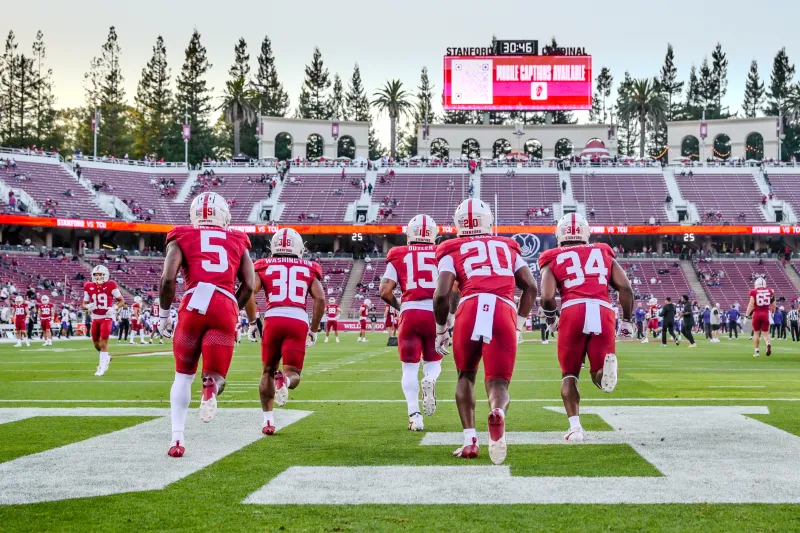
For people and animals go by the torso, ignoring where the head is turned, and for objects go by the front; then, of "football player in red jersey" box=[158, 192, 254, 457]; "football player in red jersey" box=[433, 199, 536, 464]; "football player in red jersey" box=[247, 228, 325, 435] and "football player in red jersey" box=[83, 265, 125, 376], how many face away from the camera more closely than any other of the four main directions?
3

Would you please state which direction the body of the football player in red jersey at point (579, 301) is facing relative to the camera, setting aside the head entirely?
away from the camera

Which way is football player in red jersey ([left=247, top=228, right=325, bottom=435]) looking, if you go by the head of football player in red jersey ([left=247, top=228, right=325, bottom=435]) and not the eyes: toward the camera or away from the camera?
away from the camera

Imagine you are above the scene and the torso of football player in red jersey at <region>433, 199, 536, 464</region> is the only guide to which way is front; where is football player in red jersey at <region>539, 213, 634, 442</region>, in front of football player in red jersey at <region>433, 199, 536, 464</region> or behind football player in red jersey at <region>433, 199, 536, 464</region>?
in front

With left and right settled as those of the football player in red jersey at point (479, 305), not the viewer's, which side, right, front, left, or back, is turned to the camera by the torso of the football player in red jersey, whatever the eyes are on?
back

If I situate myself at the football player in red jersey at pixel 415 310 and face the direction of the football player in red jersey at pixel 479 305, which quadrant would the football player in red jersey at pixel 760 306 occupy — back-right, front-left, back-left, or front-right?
back-left

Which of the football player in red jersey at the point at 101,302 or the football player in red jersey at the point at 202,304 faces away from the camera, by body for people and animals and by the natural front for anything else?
the football player in red jersey at the point at 202,304

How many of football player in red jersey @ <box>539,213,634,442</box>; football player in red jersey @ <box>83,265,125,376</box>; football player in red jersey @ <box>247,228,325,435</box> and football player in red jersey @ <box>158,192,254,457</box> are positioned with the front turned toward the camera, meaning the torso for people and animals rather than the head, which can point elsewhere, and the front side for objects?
1

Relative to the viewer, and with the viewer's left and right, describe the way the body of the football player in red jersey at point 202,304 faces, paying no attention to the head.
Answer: facing away from the viewer

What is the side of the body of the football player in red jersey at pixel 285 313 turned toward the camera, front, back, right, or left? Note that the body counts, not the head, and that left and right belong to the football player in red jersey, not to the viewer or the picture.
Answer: back

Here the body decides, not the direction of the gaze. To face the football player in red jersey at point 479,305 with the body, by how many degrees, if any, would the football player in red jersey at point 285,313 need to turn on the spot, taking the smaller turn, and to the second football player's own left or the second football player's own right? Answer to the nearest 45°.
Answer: approximately 135° to the second football player's own right

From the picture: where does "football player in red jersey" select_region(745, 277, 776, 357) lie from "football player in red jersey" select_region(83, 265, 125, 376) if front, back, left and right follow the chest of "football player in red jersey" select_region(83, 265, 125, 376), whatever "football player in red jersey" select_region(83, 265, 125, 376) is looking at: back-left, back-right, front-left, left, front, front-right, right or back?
left

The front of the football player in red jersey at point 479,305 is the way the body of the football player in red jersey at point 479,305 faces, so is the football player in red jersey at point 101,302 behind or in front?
in front

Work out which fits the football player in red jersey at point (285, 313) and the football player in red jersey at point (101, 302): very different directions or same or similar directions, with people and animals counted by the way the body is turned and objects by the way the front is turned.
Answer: very different directions

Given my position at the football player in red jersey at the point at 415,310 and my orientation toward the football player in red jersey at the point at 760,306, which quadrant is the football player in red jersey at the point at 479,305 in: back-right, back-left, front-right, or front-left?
back-right

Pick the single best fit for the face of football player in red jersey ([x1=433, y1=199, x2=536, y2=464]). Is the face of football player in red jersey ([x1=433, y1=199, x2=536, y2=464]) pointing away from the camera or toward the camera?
away from the camera

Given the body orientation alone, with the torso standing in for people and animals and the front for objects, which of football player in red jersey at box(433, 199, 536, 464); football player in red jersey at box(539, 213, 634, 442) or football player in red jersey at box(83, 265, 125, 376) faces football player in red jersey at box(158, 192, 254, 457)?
football player in red jersey at box(83, 265, 125, 376)

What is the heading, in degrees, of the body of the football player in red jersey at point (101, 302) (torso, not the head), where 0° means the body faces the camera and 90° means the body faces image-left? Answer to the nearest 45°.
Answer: approximately 0°

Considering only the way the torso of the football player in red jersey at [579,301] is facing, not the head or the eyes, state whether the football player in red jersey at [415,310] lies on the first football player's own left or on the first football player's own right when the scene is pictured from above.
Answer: on the first football player's own left

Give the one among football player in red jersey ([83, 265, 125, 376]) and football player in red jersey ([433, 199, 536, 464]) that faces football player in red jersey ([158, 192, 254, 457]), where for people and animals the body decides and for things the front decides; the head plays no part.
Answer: football player in red jersey ([83, 265, 125, 376])
